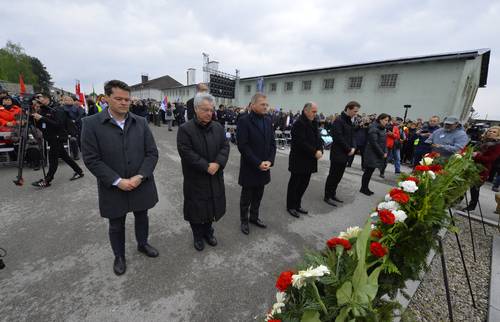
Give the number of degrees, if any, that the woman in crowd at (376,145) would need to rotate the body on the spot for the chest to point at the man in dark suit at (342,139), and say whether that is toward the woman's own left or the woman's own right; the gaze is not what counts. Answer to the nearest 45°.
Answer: approximately 135° to the woman's own right

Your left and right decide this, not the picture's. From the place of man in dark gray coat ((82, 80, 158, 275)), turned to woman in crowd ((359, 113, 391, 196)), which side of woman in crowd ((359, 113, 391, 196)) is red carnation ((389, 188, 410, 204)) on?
right

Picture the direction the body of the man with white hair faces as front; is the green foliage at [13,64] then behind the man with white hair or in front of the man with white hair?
behind

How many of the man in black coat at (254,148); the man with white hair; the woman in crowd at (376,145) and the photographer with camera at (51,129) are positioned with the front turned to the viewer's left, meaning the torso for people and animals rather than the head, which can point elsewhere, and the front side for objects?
1

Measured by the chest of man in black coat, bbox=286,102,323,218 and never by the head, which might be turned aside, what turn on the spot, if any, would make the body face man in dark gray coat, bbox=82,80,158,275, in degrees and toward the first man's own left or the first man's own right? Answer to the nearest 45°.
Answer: approximately 90° to the first man's own right

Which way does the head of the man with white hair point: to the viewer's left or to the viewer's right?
to the viewer's right
